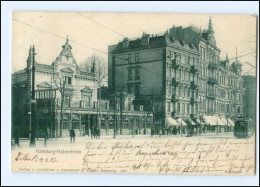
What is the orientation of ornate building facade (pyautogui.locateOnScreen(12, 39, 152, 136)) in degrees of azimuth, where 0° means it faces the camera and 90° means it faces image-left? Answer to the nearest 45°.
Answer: approximately 315°
